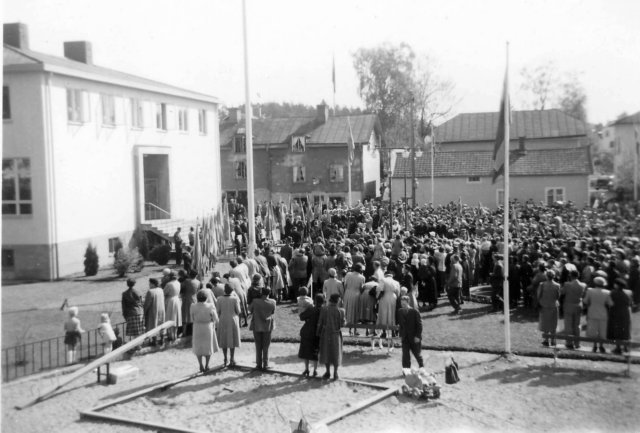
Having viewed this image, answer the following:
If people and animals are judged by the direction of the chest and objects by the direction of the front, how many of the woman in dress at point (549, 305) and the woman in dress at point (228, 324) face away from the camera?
2

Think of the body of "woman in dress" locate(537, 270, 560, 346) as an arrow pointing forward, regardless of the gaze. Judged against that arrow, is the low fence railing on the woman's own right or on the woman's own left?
on the woman's own left

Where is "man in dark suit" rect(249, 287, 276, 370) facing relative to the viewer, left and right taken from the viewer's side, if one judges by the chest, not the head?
facing away from the viewer

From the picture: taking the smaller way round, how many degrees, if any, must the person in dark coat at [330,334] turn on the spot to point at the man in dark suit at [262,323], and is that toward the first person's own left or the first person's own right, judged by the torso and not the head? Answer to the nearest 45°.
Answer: approximately 90° to the first person's own left

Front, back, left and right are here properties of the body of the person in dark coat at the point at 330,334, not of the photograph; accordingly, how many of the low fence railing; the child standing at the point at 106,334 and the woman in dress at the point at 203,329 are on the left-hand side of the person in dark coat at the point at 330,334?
3

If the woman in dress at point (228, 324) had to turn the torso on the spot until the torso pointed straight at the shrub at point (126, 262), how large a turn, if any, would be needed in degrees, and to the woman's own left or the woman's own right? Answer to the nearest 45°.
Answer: approximately 45° to the woman's own left

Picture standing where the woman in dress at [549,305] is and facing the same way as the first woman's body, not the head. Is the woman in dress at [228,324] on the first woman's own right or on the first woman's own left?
on the first woman's own left

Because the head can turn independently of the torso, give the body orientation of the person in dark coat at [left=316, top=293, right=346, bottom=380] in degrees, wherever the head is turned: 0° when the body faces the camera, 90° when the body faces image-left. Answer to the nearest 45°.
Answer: approximately 180°

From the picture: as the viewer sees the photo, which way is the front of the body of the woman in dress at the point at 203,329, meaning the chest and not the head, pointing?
away from the camera

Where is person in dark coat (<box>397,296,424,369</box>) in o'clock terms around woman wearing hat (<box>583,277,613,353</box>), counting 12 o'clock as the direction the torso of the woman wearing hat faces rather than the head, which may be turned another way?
The person in dark coat is roughly at 8 o'clock from the woman wearing hat.

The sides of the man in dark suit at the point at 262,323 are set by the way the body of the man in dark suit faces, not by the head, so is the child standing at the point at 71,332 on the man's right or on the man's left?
on the man's left

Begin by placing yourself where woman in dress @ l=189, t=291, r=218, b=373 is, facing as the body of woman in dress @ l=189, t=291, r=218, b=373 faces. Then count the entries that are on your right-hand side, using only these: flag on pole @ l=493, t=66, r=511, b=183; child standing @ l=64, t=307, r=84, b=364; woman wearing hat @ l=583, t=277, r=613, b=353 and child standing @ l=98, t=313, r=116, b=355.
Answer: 2

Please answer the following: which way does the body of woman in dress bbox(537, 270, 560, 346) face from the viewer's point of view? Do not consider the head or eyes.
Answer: away from the camera

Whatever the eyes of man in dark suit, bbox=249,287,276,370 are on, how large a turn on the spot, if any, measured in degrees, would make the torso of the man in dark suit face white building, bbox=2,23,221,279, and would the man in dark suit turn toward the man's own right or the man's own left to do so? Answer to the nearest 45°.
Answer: approximately 45° to the man's own left
